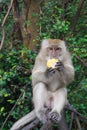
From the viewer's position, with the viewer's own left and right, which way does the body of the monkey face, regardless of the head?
facing the viewer
